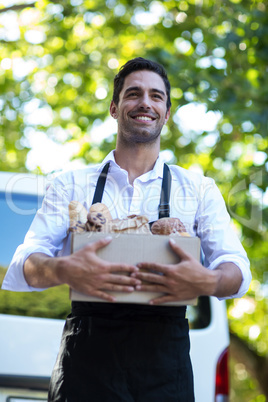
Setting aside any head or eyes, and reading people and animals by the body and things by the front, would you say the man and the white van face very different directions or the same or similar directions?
very different directions

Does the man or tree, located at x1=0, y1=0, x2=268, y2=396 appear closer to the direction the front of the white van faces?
the tree

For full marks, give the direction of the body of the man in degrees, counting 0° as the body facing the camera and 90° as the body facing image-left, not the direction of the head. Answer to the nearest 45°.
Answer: approximately 0°

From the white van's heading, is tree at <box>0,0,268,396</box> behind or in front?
in front

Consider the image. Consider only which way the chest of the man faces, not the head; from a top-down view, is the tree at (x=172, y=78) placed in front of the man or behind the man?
behind

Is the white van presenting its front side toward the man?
no

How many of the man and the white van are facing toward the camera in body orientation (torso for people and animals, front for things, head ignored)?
1

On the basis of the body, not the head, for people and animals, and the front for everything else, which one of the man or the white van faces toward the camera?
the man

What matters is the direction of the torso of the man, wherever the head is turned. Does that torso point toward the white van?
no

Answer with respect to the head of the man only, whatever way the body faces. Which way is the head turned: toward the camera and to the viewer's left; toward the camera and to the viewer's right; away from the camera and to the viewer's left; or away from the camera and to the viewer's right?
toward the camera and to the viewer's right

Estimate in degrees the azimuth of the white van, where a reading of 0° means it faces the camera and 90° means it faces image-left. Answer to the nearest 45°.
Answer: approximately 180°
